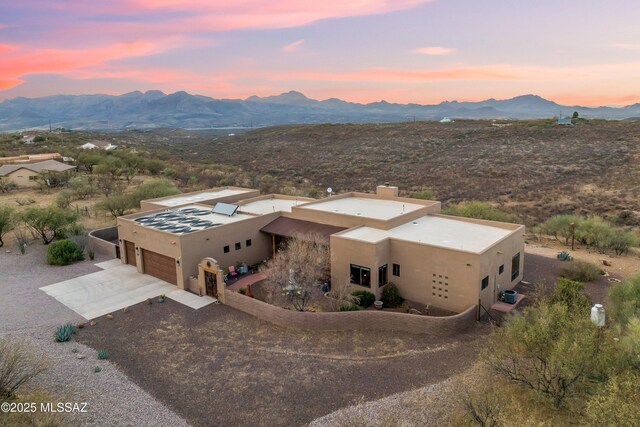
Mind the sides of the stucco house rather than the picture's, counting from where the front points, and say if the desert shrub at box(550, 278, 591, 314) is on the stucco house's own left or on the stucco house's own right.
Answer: on the stucco house's own left

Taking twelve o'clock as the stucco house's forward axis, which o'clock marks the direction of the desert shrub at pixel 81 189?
The desert shrub is roughly at 3 o'clock from the stucco house.

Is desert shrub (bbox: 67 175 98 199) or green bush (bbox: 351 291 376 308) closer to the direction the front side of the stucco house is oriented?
the green bush

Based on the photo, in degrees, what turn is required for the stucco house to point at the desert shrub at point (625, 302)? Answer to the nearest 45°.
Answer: approximately 90° to its left

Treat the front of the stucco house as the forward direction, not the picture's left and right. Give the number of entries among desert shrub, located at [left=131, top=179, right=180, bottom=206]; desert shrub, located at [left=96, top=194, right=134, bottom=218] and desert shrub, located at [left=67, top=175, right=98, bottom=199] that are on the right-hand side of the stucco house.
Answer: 3

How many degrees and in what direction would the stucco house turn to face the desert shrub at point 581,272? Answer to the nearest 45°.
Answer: approximately 135° to its left

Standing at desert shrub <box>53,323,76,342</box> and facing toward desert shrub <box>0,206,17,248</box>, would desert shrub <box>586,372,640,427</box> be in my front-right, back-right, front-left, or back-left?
back-right

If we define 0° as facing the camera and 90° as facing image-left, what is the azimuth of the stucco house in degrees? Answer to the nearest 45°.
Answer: approximately 45°

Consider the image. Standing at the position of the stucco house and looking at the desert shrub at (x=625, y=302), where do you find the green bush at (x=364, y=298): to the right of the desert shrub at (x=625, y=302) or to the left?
right

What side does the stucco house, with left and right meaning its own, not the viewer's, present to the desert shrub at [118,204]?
right
